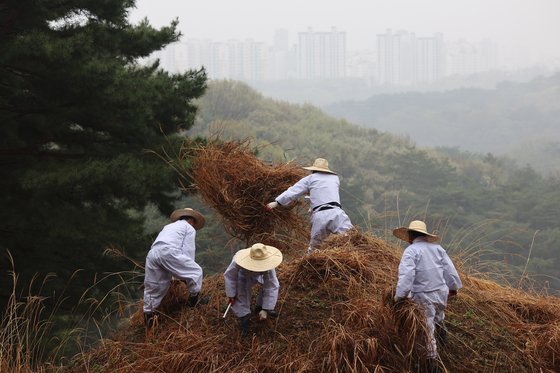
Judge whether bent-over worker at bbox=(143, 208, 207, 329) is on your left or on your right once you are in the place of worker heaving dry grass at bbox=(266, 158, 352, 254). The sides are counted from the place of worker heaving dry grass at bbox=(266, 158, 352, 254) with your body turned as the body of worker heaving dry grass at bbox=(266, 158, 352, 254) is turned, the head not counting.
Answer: on your left

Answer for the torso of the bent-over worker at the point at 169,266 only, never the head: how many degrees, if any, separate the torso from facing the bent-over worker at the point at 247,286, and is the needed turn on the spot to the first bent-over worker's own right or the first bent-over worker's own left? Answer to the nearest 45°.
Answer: approximately 90° to the first bent-over worker's own right

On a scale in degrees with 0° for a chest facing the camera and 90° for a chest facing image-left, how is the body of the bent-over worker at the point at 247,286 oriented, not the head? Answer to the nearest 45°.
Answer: approximately 0°

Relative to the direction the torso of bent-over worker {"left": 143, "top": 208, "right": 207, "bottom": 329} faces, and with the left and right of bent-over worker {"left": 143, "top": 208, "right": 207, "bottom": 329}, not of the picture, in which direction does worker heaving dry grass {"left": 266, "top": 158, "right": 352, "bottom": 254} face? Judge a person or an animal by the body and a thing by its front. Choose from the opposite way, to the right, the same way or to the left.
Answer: to the left

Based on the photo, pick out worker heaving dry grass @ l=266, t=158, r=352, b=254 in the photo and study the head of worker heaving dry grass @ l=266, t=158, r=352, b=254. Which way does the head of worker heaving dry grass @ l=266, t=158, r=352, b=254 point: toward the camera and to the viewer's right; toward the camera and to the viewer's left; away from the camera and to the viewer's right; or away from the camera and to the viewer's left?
away from the camera and to the viewer's left

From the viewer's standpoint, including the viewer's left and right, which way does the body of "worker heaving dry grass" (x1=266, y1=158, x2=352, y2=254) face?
facing away from the viewer and to the left of the viewer

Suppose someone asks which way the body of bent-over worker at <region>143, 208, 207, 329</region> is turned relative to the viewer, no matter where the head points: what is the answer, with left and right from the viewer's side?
facing away from the viewer and to the right of the viewer

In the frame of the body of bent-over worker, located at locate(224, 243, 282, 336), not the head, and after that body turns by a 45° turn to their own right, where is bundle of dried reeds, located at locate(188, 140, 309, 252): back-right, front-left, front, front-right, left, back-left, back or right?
back-right
